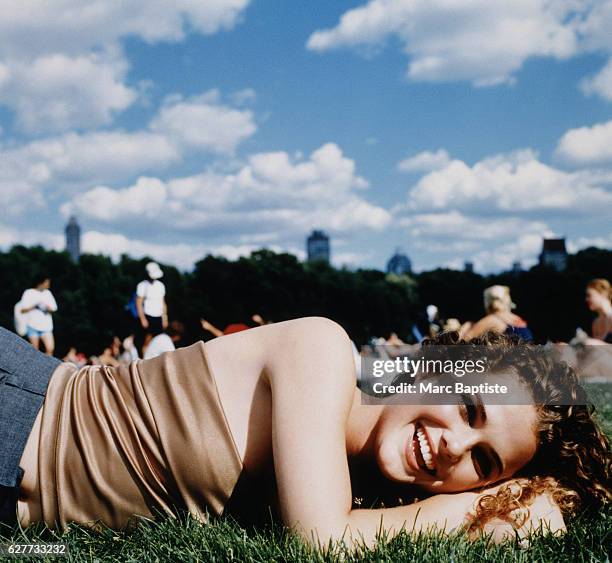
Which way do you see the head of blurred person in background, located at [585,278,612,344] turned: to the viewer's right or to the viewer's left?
to the viewer's left

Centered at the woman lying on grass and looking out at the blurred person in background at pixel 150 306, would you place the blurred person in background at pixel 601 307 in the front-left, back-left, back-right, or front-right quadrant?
front-right

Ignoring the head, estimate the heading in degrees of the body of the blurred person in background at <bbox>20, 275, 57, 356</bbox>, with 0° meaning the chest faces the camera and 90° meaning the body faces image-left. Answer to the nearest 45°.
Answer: approximately 315°

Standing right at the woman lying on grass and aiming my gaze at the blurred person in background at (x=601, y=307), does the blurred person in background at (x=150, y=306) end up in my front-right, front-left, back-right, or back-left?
front-left

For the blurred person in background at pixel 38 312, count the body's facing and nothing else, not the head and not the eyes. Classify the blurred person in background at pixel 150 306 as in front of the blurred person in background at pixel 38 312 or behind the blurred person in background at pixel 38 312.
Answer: in front

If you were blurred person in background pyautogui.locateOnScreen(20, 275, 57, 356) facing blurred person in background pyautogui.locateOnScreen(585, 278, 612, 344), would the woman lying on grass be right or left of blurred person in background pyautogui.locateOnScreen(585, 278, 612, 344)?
right

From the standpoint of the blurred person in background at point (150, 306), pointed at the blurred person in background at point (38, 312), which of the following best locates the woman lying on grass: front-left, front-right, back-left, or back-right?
back-left
